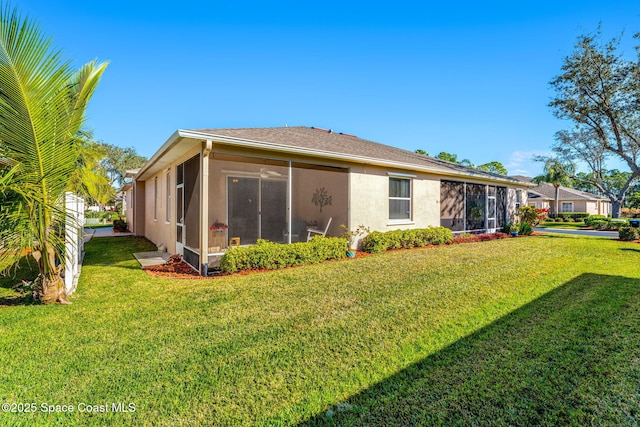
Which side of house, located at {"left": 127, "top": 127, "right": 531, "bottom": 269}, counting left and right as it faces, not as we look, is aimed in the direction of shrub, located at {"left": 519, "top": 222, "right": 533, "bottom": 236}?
right

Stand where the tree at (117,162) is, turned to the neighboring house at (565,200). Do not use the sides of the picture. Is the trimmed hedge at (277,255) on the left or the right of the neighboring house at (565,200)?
right

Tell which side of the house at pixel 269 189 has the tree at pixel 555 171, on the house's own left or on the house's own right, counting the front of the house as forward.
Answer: on the house's own right

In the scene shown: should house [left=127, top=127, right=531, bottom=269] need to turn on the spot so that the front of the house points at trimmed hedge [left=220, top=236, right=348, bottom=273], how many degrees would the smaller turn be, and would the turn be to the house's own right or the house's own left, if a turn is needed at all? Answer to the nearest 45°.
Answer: approximately 135° to the house's own left
